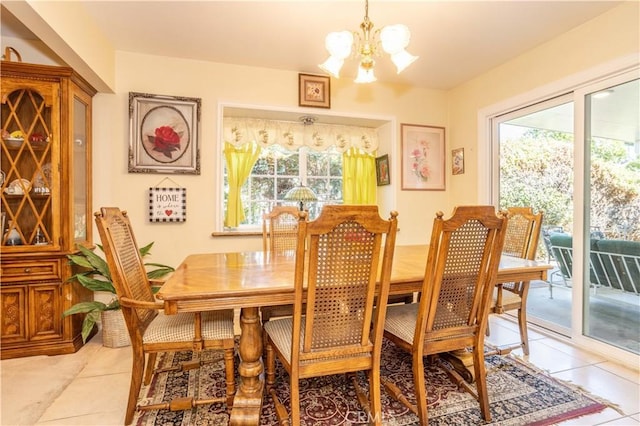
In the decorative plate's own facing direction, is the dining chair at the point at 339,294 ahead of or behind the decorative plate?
ahead

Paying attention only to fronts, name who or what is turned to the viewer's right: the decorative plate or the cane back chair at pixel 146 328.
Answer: the cane back chair

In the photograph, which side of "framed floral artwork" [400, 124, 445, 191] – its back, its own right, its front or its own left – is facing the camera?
front

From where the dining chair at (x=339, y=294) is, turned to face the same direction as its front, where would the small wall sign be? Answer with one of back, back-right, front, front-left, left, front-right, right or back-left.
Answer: front

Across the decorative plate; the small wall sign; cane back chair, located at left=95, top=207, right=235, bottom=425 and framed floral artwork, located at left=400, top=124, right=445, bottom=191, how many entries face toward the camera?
3

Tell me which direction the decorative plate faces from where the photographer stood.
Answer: facing the viewer

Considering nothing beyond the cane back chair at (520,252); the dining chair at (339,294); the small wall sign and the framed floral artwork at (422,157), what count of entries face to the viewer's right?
0

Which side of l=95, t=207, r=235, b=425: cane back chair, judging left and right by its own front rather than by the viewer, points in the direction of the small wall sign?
left

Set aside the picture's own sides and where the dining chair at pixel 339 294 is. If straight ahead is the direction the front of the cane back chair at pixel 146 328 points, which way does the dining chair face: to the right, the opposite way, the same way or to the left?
to the left

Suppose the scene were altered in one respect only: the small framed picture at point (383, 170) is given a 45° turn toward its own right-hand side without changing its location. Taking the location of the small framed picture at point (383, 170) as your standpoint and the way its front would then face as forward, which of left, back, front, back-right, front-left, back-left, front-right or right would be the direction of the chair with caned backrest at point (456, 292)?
left

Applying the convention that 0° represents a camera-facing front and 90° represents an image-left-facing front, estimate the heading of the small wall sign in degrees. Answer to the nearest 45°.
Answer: approximately 0°

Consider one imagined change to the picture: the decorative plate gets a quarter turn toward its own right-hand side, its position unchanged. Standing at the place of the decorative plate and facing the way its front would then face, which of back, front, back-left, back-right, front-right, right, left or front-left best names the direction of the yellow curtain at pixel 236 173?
back

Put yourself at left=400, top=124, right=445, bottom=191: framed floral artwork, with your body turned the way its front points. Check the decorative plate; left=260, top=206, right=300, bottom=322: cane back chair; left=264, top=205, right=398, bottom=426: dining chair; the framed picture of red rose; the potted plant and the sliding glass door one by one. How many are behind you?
0

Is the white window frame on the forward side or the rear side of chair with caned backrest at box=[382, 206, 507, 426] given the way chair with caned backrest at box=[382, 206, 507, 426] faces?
on the forward side

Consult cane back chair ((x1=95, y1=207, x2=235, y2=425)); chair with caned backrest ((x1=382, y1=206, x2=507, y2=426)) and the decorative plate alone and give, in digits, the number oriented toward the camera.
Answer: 1

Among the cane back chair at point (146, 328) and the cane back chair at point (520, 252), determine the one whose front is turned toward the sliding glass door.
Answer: the cane back chair at point (146, 328)

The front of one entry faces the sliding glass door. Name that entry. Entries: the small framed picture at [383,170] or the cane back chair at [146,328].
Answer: the cane back chair

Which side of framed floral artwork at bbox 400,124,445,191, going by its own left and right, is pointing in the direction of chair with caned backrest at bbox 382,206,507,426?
front

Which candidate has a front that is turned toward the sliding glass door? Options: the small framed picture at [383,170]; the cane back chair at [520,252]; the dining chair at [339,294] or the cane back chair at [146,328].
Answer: the cane back chair at [146,328]

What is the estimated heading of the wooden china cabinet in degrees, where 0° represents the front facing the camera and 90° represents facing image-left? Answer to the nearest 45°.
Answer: approximately 0°

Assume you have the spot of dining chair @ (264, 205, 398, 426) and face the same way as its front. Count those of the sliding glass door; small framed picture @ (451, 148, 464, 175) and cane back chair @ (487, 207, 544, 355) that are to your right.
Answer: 3
